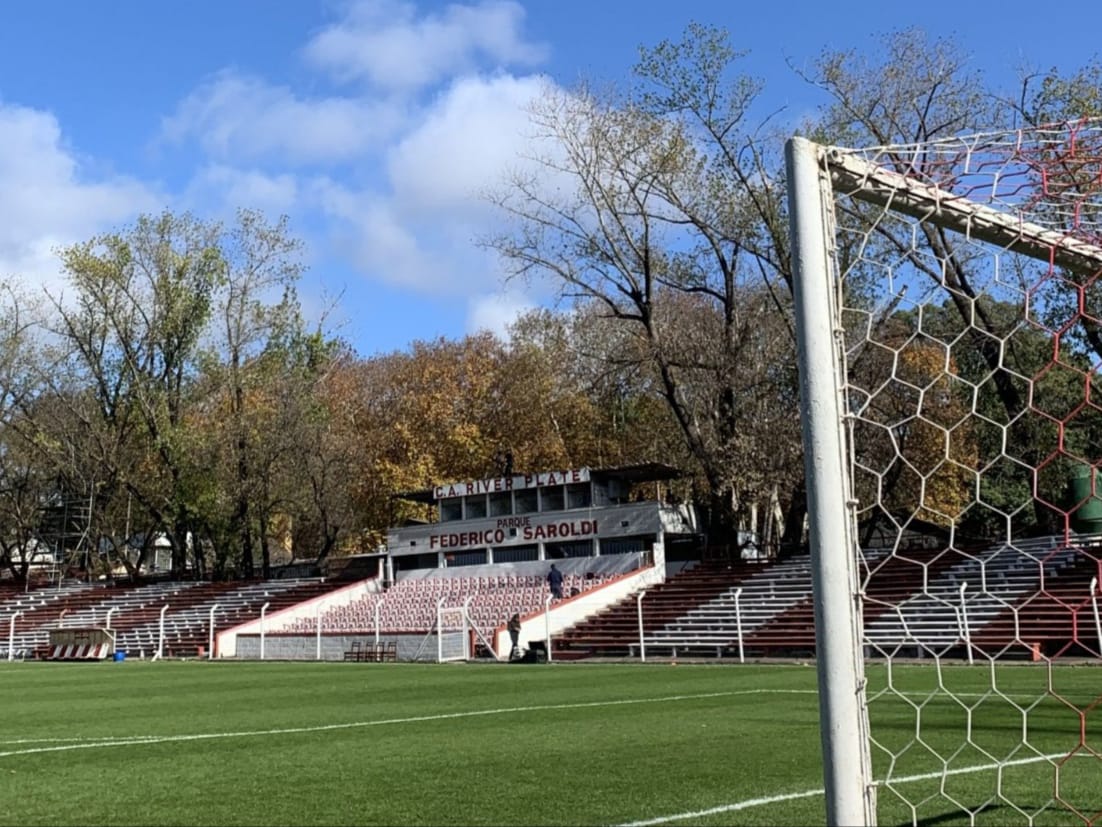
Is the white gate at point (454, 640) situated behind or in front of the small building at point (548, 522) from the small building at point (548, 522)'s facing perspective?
in front

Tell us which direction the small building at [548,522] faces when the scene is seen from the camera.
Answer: facing the viewer and to the left of the viewer

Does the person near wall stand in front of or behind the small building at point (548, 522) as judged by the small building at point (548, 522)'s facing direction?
in front

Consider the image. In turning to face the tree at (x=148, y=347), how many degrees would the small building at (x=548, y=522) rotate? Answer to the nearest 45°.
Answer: approximately 90° to its right

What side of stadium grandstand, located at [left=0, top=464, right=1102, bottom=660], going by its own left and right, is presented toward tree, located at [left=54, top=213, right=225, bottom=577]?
right

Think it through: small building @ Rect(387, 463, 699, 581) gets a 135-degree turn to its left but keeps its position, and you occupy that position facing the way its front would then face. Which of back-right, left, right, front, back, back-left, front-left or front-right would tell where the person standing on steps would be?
right

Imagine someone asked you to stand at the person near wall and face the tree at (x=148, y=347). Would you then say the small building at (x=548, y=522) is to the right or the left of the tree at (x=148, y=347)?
right
